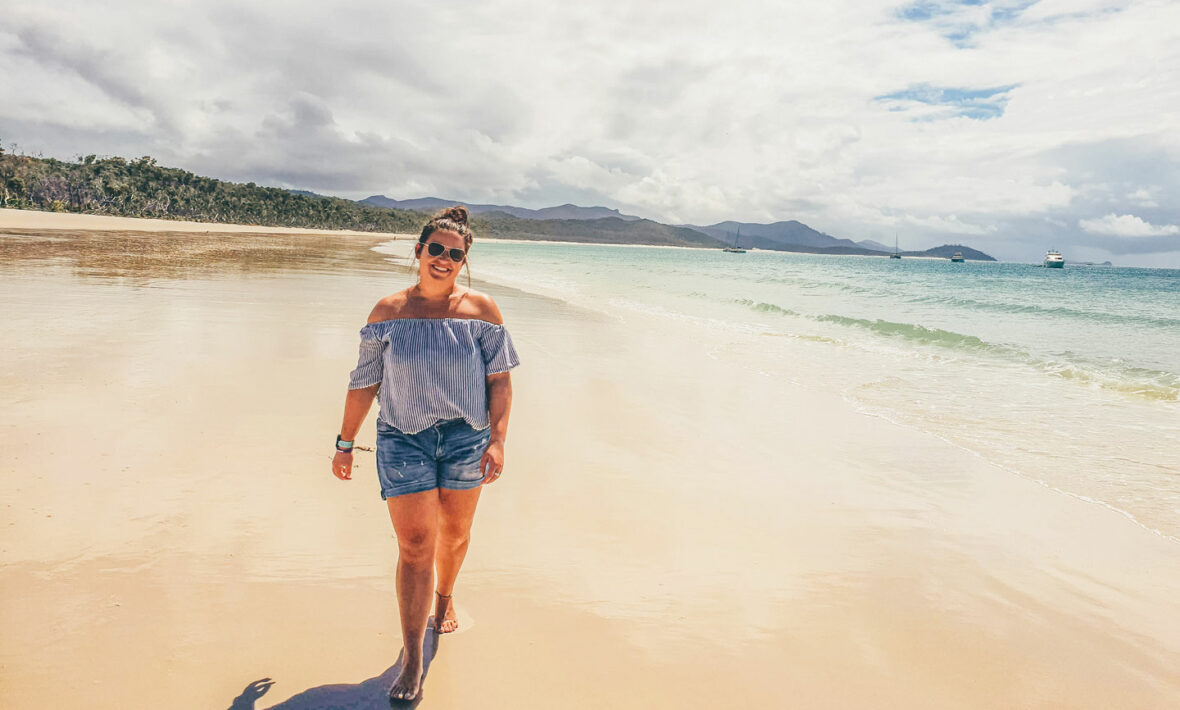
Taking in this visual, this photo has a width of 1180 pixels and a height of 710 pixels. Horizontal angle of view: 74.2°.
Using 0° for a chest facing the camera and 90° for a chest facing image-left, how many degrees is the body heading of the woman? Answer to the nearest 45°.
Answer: approximately 0°
